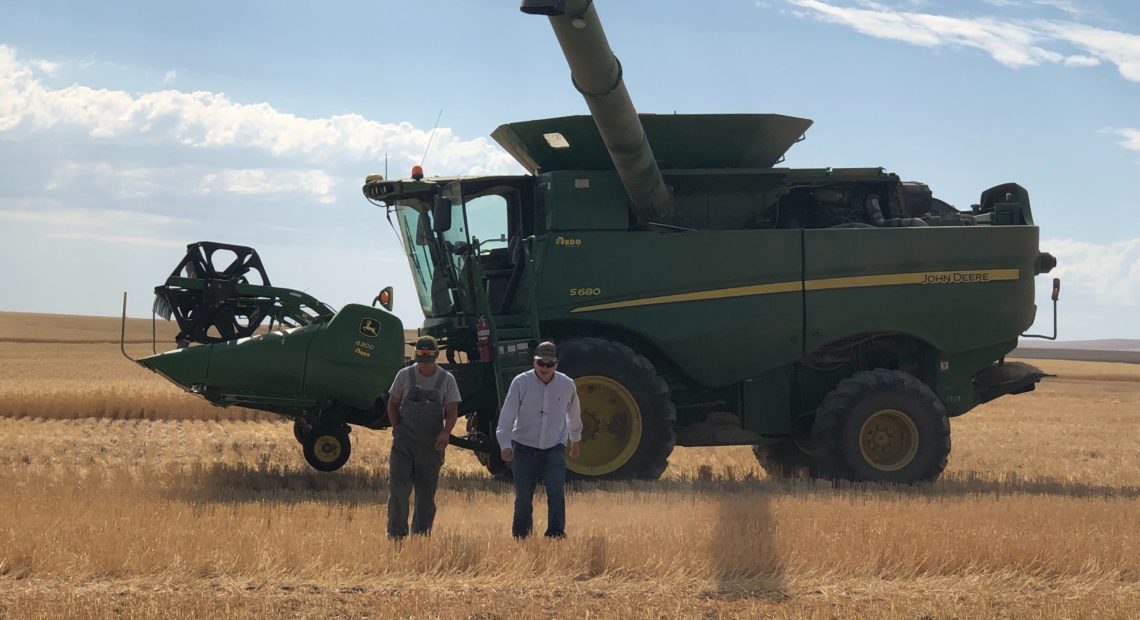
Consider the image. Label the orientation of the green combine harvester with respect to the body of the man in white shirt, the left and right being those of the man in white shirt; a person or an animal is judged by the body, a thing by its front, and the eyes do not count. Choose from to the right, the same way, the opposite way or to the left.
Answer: to the right

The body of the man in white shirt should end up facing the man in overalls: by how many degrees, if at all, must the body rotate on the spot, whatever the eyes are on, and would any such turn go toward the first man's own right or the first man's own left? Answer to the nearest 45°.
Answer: approximately 90° to the first man's own right

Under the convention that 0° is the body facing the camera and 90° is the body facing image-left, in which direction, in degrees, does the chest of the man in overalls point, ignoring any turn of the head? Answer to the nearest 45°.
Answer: approximately 0°

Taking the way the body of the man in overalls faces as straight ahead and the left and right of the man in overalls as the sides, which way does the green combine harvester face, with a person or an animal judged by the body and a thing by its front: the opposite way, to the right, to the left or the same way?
to the right

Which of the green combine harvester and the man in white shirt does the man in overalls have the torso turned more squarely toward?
the man in white shirt

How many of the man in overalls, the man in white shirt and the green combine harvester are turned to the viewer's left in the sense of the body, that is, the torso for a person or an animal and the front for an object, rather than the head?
1

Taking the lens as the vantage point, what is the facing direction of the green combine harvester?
facing to the left of the viewer

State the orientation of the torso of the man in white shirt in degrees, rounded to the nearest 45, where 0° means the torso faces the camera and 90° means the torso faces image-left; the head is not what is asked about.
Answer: approximately 0°

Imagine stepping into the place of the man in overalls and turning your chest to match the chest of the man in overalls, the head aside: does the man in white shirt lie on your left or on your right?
on your left
